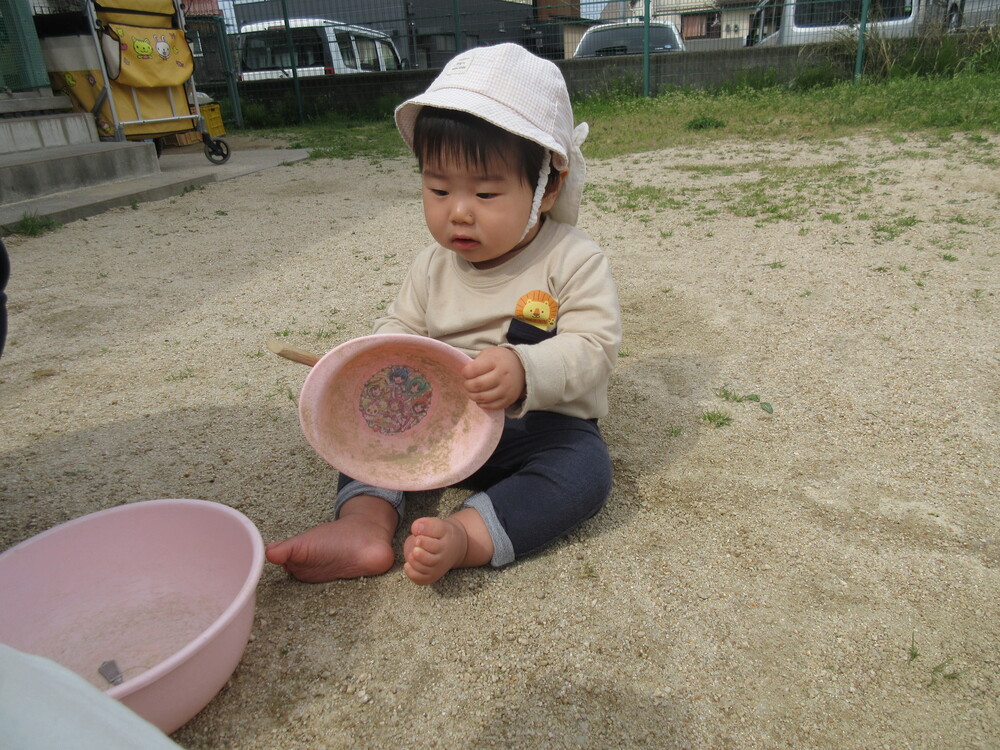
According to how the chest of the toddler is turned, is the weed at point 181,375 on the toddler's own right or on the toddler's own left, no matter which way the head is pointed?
on the toddler's own right

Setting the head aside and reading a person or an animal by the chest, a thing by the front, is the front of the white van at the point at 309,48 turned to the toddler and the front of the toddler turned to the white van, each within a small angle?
no

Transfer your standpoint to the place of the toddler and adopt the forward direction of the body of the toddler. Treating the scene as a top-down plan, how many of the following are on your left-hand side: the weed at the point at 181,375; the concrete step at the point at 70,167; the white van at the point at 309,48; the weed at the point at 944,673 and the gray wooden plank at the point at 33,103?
1

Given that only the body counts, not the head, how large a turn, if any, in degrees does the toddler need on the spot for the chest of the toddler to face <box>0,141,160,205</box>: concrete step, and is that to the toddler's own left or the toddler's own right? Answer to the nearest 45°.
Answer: approximately 90° to the toddler's own right

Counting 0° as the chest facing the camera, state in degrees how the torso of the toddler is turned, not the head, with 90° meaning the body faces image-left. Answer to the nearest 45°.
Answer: approximately 45°

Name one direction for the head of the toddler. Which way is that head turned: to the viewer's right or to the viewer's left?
to the viewer's left

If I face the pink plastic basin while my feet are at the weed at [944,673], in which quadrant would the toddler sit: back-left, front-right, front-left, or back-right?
front-right

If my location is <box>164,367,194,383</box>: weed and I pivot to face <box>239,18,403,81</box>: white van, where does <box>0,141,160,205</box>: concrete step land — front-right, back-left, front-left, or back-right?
front-left
